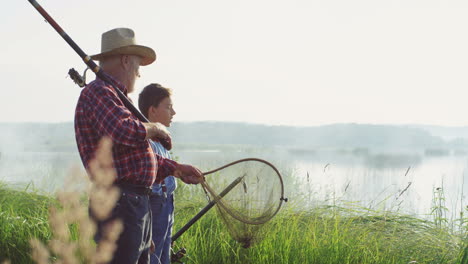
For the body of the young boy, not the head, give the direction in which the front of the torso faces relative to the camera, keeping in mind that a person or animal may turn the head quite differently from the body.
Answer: to the viewer's right

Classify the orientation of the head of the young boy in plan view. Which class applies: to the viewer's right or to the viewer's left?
to the viewer's right
